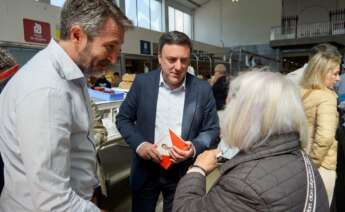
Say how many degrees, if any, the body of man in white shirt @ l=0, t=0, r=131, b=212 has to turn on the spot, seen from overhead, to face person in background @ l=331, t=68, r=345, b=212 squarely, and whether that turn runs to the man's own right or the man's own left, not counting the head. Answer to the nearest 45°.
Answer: approximately 45° to the man's own left

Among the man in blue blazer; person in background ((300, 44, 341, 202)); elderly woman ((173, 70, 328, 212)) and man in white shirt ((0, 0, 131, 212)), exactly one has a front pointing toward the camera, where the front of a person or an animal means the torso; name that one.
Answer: the man in blue blazer

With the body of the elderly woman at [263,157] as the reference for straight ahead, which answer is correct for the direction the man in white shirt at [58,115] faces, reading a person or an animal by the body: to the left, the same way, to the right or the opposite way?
to the right

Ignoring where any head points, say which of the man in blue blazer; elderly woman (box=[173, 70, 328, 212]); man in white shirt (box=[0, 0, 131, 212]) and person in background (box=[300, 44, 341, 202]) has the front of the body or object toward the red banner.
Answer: the elderly woman

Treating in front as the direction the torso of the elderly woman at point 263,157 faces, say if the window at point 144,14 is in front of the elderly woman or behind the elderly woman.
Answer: in front

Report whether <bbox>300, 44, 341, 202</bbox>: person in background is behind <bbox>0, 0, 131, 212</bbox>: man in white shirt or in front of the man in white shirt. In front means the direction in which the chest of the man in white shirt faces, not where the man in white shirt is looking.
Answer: in front

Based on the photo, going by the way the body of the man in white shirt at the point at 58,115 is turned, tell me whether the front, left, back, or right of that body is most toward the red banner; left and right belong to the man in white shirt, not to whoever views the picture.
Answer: left

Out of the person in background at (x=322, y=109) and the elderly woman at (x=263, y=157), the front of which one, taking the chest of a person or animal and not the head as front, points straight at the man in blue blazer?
the elderly woman

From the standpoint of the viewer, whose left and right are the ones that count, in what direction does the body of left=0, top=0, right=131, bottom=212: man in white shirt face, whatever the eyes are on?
facing to the right of the viewer

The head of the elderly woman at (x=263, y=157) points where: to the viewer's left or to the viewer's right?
to the viewer's left

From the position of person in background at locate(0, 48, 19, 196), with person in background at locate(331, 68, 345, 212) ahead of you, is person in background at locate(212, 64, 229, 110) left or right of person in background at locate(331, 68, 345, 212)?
left

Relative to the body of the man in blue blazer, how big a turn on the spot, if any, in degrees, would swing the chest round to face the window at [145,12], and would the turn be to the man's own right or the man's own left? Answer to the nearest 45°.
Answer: approximately 180°

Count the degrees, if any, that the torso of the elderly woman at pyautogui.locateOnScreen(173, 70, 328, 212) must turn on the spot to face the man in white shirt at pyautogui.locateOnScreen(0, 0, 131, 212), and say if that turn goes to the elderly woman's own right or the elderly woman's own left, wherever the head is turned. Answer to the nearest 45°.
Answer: approximately 45° to the elderly woman's own left

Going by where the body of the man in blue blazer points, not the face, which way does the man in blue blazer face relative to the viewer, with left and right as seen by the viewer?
facing the viewer

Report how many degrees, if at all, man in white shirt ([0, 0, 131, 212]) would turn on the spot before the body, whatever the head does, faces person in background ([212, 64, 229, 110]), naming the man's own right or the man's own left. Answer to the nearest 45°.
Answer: approximately 45° to the man's own left
